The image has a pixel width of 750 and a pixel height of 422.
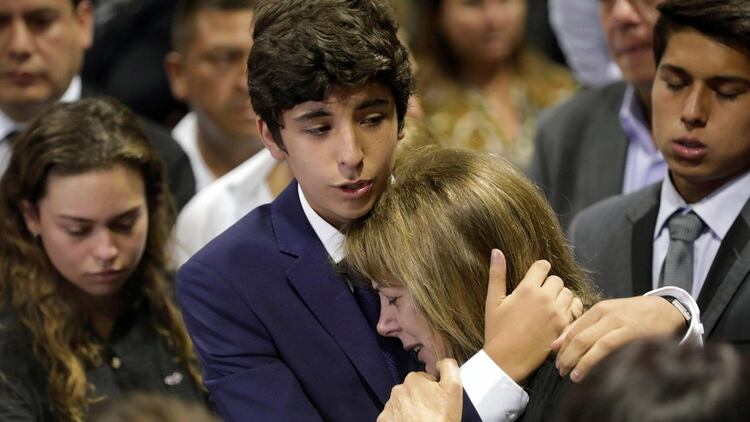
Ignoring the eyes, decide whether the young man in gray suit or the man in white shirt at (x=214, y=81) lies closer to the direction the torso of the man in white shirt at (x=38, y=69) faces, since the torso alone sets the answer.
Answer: the young man in gray suit

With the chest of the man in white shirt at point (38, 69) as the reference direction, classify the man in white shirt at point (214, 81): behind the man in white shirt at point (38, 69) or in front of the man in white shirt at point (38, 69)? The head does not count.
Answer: behind

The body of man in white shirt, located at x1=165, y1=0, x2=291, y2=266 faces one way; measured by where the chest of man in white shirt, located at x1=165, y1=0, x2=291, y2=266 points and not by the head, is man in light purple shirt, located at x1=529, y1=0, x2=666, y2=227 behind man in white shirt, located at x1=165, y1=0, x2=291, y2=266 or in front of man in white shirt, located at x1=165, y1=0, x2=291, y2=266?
in front

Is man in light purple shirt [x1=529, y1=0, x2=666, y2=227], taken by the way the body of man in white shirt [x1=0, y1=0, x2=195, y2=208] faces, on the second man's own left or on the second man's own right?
on the second man's own left

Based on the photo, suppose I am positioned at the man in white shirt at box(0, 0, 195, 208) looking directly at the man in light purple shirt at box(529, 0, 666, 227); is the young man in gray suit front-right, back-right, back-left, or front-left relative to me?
front-right

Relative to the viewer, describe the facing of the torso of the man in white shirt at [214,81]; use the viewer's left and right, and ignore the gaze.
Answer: facing the viewer and to the right of the viewer

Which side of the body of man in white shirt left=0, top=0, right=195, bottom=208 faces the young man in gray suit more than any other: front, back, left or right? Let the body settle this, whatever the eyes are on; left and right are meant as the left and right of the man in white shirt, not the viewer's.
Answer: left

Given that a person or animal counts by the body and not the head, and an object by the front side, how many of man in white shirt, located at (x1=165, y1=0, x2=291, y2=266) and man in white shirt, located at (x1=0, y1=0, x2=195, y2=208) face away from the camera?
0

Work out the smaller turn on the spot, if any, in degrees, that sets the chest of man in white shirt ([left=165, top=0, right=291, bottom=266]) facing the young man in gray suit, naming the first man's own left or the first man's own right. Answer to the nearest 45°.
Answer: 0° — they already face them

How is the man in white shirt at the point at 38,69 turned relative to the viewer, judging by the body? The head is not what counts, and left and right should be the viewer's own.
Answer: facing the viewer and to the left of the viewer

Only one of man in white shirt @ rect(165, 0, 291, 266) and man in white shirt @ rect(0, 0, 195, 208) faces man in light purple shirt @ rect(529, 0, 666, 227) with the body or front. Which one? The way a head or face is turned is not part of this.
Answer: man in white shirt @ rect(165, 0, 291, 266)
